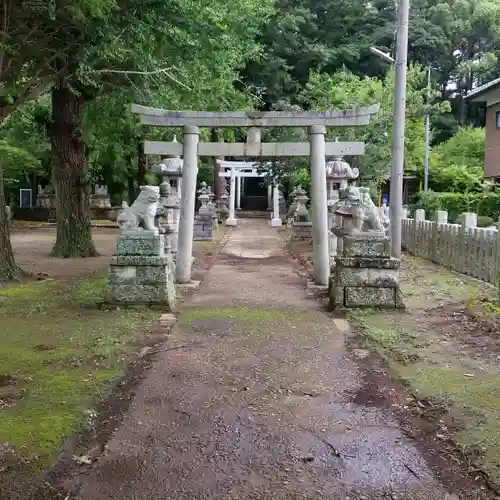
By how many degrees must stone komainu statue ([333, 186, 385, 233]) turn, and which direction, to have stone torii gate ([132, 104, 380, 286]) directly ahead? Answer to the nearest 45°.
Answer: approximately 45° to its right

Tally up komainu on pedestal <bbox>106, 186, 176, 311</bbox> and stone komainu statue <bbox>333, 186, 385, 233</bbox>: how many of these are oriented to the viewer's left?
1

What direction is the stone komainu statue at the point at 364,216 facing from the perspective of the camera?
to the viewer's left

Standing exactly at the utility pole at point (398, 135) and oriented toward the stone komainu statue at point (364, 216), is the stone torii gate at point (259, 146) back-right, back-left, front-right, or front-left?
front-right

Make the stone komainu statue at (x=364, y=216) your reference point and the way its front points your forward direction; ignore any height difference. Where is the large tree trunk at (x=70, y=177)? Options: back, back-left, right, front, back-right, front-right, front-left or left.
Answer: front-right

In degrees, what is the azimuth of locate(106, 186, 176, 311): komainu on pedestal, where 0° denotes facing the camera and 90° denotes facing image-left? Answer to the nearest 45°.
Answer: approximately 270°

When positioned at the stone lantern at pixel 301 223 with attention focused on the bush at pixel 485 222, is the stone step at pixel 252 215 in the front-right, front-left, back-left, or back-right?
back-left

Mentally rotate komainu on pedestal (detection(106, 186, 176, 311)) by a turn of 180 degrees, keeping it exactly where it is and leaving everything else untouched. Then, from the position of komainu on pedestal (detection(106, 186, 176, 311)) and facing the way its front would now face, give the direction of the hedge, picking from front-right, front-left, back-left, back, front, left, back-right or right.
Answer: back-right

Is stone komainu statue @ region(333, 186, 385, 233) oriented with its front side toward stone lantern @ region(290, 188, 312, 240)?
no

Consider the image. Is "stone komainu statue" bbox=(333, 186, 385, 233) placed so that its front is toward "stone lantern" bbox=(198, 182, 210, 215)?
no

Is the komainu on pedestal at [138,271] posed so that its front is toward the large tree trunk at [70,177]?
no

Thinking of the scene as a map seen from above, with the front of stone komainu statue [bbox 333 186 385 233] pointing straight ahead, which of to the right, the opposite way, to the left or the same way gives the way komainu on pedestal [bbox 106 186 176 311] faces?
the opposite way

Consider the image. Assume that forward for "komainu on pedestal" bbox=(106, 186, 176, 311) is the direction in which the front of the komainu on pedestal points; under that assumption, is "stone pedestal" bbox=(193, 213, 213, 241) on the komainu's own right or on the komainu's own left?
on the komainu's own left

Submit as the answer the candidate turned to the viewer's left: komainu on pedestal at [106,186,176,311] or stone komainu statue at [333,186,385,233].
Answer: the stone komainu statue

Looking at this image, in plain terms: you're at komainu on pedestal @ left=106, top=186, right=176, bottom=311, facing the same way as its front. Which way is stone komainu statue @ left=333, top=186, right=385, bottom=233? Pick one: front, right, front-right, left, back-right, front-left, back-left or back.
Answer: front

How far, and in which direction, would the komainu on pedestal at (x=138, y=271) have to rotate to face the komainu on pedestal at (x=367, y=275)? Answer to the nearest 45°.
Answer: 0° — it already faces it
